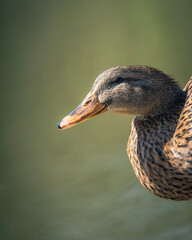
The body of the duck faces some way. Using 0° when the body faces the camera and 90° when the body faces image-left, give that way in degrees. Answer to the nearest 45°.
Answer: approximately 90°
